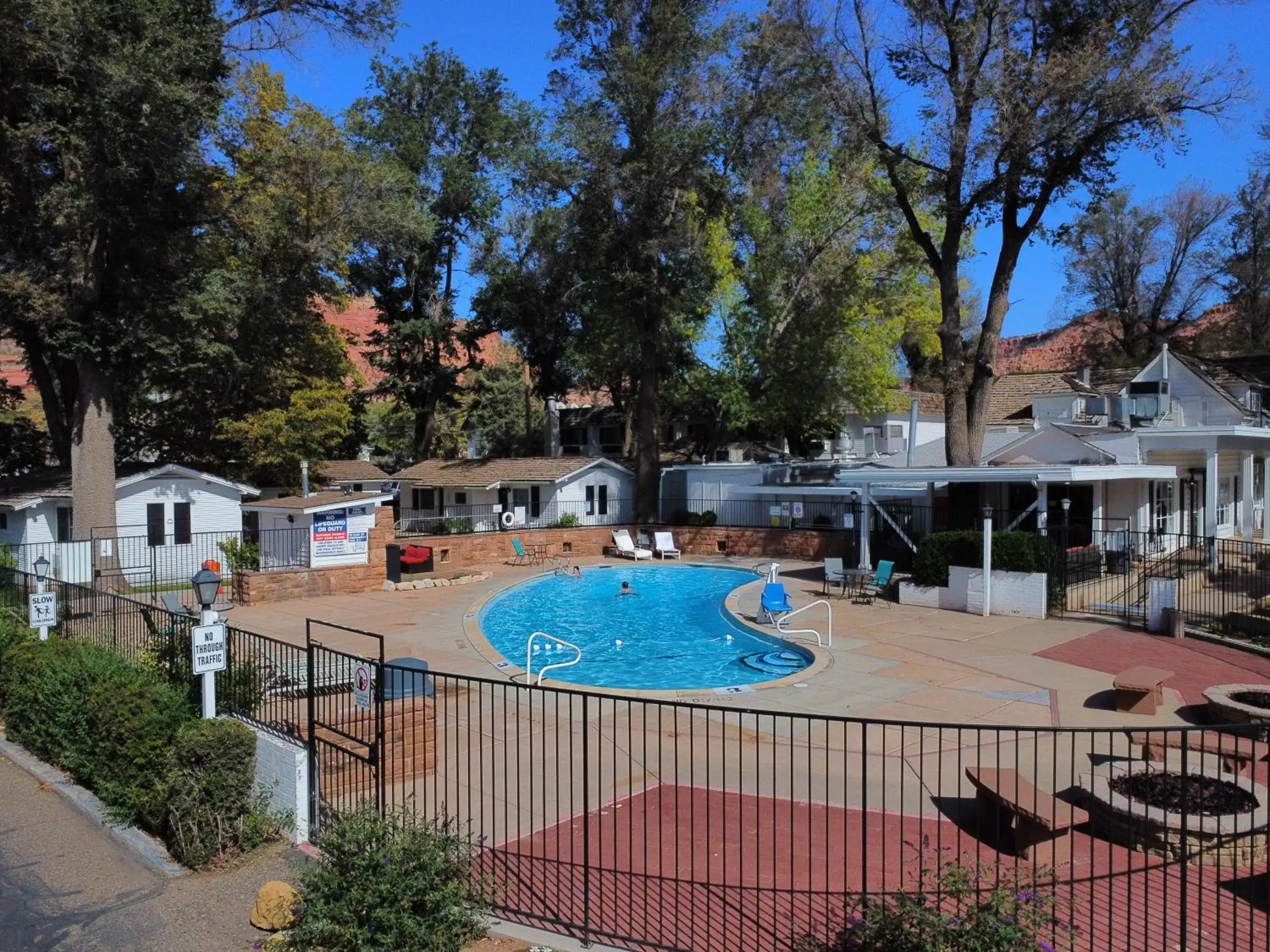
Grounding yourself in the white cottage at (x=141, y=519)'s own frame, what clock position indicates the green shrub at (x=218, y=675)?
The green shrub is roughly at 12 o'clock from the white cottage.

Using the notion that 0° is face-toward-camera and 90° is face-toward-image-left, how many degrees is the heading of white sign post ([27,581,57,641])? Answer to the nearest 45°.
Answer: approximately 0°

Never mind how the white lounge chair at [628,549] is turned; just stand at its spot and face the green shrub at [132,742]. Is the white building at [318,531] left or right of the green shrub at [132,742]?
right

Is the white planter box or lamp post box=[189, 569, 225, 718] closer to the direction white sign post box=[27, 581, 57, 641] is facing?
the lamp post

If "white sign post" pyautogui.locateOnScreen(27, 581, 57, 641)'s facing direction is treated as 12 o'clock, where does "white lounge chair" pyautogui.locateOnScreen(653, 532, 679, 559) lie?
The white lounge chair is roughly at 8 o'clock from the white sign post.

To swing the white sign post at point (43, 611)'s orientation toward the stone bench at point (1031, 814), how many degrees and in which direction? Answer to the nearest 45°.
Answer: approximately 45° to its left

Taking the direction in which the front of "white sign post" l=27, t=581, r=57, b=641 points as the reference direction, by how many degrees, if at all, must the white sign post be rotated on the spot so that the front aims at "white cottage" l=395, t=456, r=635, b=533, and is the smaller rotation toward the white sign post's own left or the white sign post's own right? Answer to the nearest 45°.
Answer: approximately 135° to the white sign post's own left

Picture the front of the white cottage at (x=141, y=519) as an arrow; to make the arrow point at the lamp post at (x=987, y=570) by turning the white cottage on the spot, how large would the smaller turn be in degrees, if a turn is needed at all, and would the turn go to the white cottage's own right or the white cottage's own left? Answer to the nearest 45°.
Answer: approximately 45° to the white cottage's own left

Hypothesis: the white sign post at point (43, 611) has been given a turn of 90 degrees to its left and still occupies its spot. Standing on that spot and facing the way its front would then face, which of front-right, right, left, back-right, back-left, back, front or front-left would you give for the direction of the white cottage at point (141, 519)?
left

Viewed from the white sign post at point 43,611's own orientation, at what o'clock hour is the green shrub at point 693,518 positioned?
The green shrub is roughly at 8 o'clock from the white sign post.
